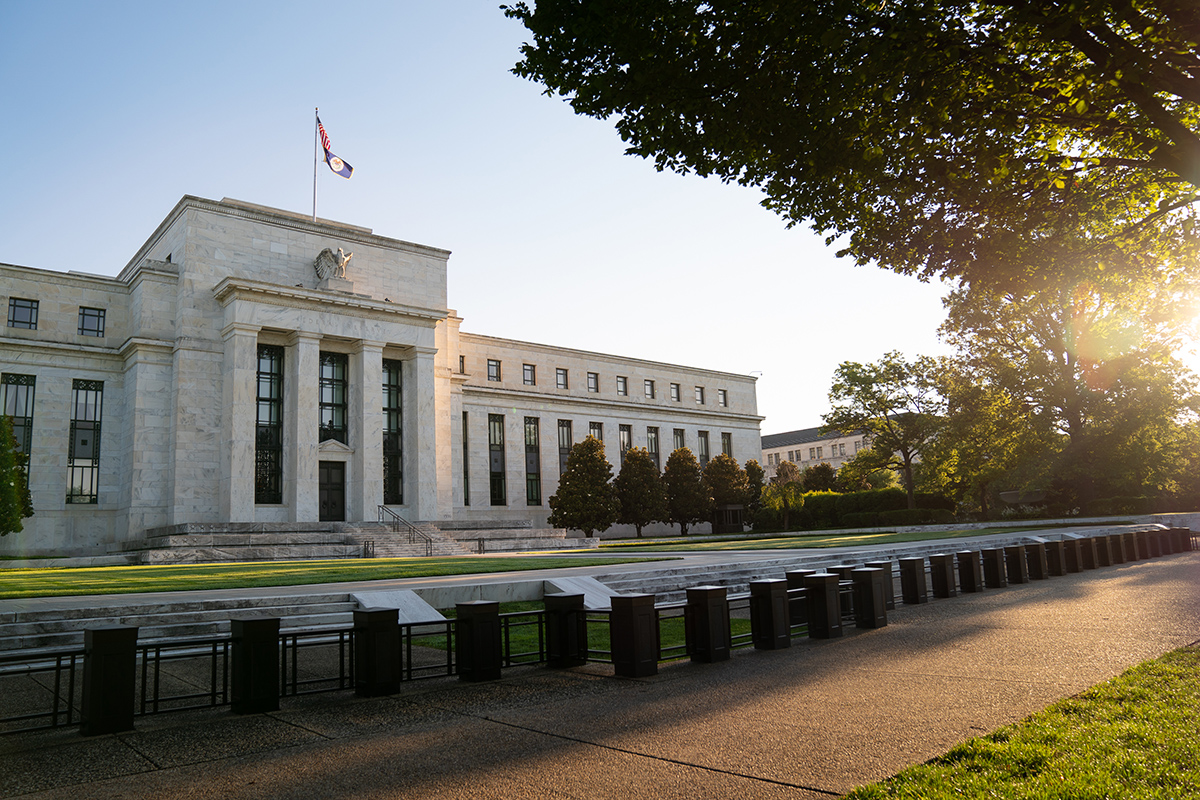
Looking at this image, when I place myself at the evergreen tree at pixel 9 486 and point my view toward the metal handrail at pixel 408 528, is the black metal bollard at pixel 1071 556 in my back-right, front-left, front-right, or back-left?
front-right

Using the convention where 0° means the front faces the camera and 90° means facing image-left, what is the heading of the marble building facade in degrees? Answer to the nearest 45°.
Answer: approximately 315°

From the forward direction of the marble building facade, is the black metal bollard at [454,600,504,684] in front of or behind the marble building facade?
in front

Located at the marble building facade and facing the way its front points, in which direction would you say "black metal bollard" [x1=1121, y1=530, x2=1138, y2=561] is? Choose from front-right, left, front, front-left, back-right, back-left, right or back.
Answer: front

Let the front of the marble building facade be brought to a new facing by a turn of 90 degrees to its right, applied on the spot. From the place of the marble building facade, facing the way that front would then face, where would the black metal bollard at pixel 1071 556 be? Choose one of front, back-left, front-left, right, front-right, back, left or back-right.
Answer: left

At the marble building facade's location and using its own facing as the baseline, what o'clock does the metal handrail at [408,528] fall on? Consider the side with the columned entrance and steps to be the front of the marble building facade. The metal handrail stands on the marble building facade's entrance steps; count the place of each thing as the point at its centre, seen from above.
The metal handrail is roughly at 11 o'clock from the marble building facade.

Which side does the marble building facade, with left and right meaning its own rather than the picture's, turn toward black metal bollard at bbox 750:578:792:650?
front

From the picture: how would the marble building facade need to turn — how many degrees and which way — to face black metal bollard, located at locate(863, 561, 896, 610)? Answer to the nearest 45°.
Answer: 0° — it already faces it

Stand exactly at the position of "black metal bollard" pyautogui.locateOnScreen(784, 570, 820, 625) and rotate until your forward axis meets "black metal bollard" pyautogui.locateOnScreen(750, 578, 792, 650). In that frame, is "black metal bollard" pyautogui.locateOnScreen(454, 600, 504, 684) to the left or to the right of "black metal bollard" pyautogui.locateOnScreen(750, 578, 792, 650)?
right

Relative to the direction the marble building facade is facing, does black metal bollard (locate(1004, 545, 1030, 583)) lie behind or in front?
in front

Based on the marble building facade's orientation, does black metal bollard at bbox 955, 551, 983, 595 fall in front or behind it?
in front

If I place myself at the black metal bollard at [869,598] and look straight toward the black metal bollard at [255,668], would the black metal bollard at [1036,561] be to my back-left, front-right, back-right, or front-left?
back-right

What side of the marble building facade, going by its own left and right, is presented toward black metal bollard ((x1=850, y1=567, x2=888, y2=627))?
front
